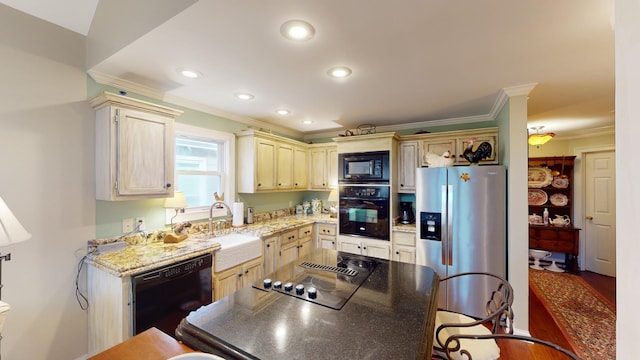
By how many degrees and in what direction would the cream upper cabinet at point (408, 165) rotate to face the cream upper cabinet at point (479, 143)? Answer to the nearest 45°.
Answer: approximately 90° to its left

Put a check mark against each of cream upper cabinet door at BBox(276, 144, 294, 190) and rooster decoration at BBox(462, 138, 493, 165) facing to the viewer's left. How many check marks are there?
1

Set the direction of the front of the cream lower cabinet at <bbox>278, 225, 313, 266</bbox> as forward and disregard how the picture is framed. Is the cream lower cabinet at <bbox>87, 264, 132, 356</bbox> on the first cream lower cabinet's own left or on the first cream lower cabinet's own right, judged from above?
on the first cream lower cabinet's own right

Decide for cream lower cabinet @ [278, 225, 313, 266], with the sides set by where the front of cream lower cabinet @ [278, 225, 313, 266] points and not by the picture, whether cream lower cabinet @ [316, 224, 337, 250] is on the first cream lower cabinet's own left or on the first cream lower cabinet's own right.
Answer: on the first cream lower cabinet's own left

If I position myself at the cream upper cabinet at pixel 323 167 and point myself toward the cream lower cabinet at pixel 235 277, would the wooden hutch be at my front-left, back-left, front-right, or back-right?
back-left

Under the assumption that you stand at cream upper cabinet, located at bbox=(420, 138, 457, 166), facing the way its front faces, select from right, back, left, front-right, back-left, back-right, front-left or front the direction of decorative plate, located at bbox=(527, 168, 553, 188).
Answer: back-left

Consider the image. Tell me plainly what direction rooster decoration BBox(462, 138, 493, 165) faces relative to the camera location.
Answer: facing to the left of the viewer
